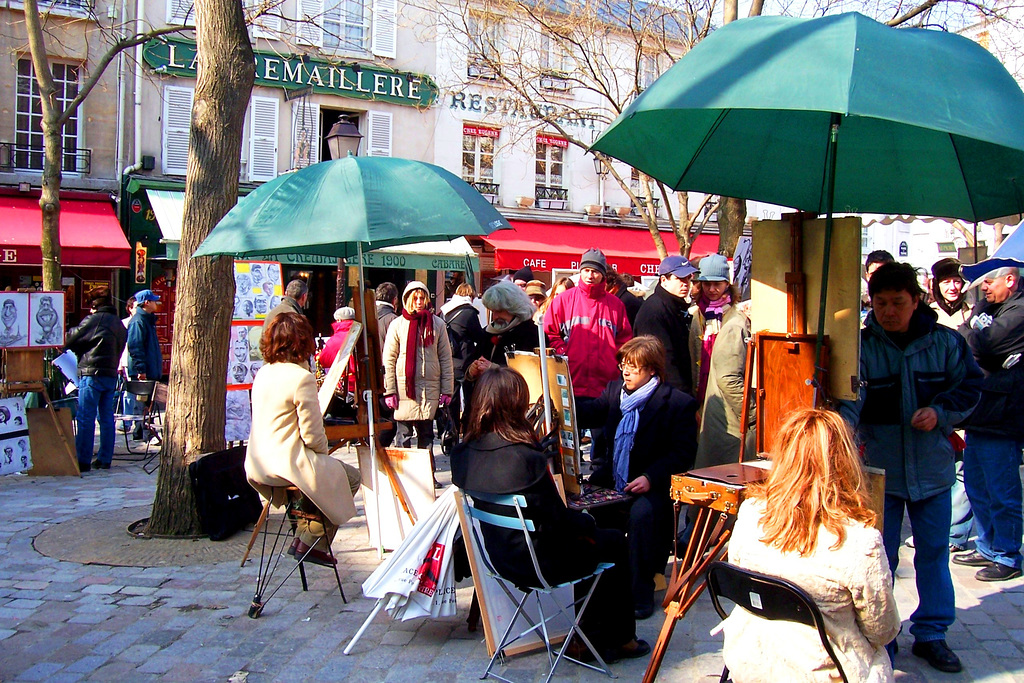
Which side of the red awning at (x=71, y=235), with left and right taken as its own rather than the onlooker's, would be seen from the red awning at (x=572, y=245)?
left

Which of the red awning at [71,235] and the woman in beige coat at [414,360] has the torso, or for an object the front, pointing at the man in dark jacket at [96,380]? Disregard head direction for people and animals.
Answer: the red awning

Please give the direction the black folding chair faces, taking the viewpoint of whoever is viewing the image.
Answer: facing away from the viewer and to the right of the viewer

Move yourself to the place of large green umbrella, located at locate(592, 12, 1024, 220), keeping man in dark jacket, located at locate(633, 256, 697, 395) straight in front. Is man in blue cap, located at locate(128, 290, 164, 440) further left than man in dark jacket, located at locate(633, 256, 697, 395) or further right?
left

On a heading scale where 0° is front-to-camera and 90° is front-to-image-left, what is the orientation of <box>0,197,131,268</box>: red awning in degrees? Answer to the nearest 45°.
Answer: approximately 0°

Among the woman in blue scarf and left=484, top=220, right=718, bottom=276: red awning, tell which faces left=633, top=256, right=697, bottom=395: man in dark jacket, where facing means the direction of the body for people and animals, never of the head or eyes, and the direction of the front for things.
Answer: the red awning

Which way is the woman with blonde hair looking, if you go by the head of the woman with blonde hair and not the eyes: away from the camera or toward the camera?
away from the camera

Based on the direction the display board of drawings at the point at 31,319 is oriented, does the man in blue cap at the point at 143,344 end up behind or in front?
behind

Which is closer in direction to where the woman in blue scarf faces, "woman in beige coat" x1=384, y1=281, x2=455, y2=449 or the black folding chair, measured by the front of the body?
the black folding chair

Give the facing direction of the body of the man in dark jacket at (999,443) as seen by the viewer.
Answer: to the viewer's left

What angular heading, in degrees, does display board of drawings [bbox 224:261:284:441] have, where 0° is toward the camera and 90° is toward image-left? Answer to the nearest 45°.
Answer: approximately 0°

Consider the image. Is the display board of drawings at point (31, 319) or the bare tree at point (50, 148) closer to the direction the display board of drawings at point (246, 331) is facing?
the display board of drawings

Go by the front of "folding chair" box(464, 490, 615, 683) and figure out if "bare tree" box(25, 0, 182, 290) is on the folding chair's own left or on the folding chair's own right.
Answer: on the folding chair's own left
